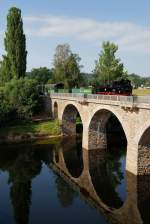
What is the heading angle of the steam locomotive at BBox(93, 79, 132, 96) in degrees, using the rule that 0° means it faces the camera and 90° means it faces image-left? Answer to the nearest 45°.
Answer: approximately 315°
